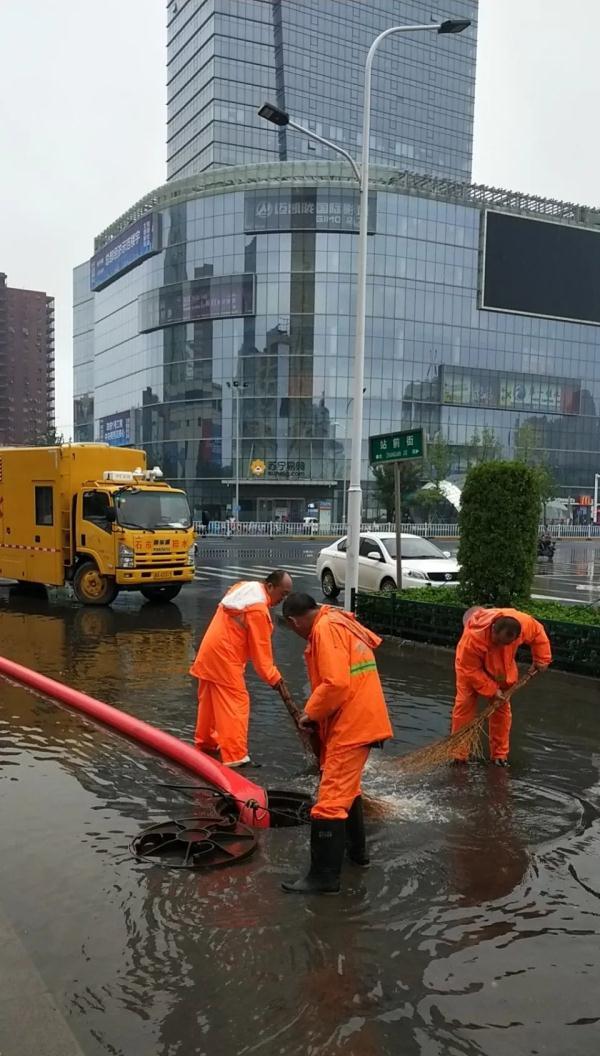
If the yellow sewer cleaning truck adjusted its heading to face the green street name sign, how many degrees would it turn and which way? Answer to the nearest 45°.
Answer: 0° — it already faces it

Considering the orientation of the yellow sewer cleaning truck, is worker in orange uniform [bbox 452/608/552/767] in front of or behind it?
in front

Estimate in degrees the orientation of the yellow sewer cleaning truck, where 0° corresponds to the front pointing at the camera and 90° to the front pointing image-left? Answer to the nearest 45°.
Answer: approximately 315°

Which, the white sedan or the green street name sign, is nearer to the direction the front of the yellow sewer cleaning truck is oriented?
the green street name sign

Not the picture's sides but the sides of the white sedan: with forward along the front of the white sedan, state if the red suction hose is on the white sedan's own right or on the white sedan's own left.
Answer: on the white sedan's own right

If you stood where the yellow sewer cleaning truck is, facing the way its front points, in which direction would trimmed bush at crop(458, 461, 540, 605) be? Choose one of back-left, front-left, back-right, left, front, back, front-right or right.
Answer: front

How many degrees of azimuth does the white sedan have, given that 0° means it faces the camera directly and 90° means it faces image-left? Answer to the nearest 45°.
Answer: approximately 315°

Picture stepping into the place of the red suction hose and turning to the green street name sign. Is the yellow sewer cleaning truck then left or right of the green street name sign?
left

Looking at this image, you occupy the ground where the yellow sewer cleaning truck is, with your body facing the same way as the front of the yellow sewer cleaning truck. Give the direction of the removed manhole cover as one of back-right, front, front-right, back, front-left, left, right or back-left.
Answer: front-right

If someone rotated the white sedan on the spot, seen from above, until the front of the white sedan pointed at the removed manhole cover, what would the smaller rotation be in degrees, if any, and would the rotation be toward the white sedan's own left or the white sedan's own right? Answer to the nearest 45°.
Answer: approximately 45° to the white sedan's own right

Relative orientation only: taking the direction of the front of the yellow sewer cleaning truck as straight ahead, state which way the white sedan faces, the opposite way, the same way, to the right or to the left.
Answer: the same way

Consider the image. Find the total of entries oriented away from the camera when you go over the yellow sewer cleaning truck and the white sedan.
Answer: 0
